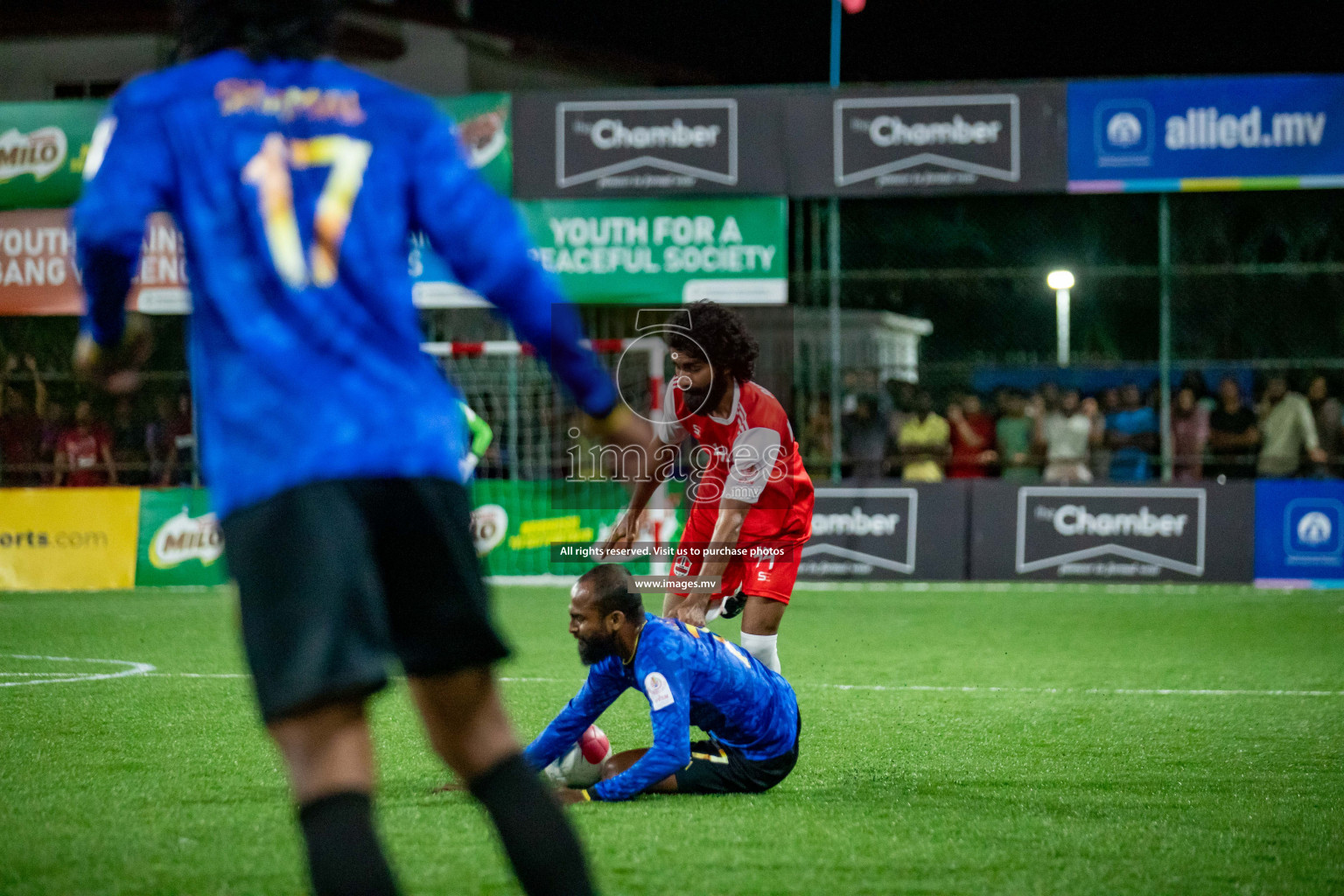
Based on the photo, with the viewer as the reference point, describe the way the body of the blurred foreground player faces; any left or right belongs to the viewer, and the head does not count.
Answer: facing away from the viewer

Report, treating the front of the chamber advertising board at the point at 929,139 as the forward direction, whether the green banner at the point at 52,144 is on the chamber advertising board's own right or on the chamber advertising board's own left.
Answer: on the chamber advertising board's own right

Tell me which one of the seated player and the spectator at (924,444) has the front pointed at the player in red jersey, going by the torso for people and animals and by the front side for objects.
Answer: the spectator

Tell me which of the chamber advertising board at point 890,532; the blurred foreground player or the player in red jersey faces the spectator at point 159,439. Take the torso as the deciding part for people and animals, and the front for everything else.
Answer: the blurred foreground player

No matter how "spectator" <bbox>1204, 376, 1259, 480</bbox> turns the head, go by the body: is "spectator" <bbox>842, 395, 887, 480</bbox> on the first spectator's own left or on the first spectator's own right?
on the first spectator's own right

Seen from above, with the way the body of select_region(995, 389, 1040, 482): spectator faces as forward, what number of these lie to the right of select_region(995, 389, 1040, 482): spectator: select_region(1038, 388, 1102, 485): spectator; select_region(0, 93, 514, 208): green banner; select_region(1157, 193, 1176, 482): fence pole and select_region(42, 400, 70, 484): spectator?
2

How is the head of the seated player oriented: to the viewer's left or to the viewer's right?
to the viewer's left

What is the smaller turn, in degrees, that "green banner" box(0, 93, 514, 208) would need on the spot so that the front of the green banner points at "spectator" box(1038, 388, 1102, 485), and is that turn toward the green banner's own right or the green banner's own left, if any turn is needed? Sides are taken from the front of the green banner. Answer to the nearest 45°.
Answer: approximately 90° to the green banner's own left

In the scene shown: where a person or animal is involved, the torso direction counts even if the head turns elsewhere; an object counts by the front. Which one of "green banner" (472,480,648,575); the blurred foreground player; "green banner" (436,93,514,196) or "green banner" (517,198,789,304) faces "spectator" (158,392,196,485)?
the blurred foreground player
